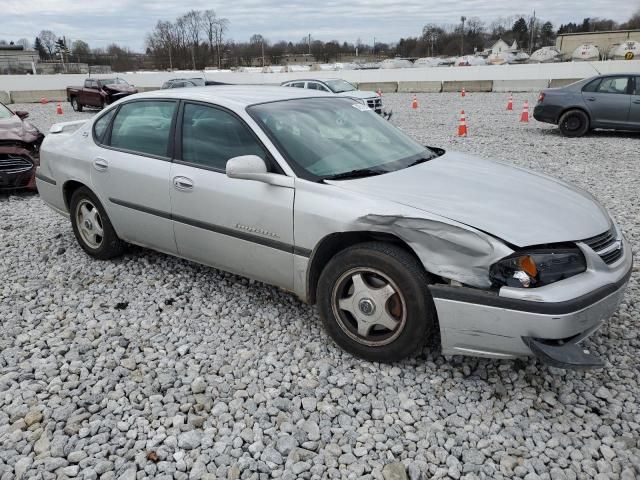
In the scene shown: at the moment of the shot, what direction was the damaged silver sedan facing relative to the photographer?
facing the viewer and to the right of the viewer

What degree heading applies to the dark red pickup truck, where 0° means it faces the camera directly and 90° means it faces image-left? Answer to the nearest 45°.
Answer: approximately 315°

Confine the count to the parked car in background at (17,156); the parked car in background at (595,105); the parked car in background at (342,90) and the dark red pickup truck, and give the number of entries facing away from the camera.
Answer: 0

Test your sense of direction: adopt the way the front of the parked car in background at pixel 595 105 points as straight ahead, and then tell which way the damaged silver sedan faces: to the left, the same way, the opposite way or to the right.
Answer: the same way

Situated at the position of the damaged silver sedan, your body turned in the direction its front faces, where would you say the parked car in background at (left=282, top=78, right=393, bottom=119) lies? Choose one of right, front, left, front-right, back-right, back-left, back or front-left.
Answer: back-left

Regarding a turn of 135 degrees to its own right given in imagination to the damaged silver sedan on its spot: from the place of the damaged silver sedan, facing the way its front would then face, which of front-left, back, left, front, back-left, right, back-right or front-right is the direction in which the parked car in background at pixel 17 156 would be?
front-right

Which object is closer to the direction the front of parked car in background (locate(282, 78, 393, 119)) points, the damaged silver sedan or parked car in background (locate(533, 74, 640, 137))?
the parked car in background

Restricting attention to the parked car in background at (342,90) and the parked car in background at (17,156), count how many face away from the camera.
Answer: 0

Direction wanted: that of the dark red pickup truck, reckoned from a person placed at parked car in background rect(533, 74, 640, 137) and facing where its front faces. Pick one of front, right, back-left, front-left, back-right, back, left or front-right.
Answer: back

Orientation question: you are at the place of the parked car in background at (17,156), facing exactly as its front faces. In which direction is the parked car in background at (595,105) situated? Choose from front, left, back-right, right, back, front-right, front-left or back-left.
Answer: front-left

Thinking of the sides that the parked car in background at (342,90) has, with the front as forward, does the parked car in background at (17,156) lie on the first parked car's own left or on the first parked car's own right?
on the first parked car's own right

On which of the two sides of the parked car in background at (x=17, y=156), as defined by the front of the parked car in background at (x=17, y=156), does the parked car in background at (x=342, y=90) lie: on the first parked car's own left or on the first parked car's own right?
on the first parked car's own left

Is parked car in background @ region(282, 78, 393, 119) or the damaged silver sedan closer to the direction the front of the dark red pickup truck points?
the parked car in background

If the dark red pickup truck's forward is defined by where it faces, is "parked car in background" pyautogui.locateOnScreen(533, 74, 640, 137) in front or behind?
in front

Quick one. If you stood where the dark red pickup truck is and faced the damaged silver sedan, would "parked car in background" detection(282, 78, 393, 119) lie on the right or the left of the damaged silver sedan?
left

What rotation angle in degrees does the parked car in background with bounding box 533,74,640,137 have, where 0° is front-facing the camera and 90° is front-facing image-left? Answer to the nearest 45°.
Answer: approximately 270°

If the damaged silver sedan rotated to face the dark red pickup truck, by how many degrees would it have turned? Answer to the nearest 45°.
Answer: approximately 180°

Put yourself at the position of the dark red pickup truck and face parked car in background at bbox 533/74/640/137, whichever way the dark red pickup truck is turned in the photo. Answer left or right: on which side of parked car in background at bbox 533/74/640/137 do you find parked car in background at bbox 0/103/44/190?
right

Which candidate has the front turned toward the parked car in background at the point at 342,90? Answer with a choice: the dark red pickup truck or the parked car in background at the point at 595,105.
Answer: the dark red pickup truck

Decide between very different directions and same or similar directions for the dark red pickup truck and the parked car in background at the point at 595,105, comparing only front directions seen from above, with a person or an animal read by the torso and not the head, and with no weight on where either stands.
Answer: same or similar directions
